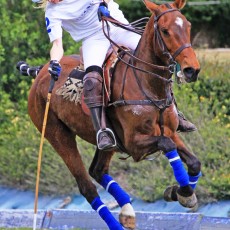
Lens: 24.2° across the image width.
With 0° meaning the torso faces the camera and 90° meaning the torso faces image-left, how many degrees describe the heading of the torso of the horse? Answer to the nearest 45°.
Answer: approximately 315°

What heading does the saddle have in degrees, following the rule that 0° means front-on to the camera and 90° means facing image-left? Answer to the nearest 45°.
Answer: approximately 315°
